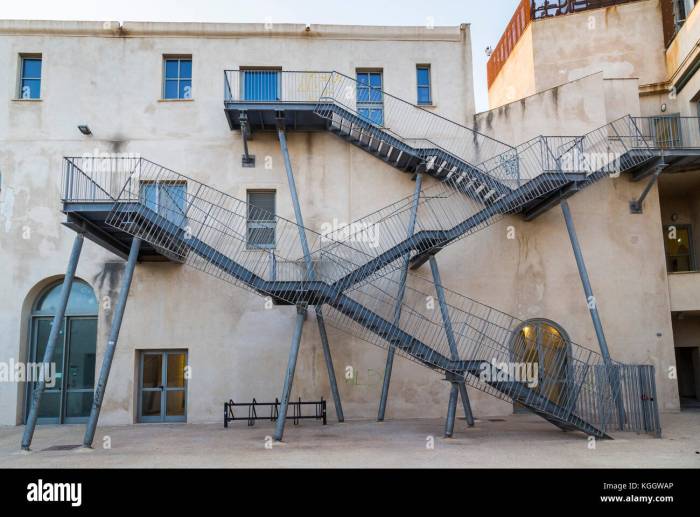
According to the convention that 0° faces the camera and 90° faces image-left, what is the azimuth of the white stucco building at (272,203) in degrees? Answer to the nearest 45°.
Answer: approximately 0°
